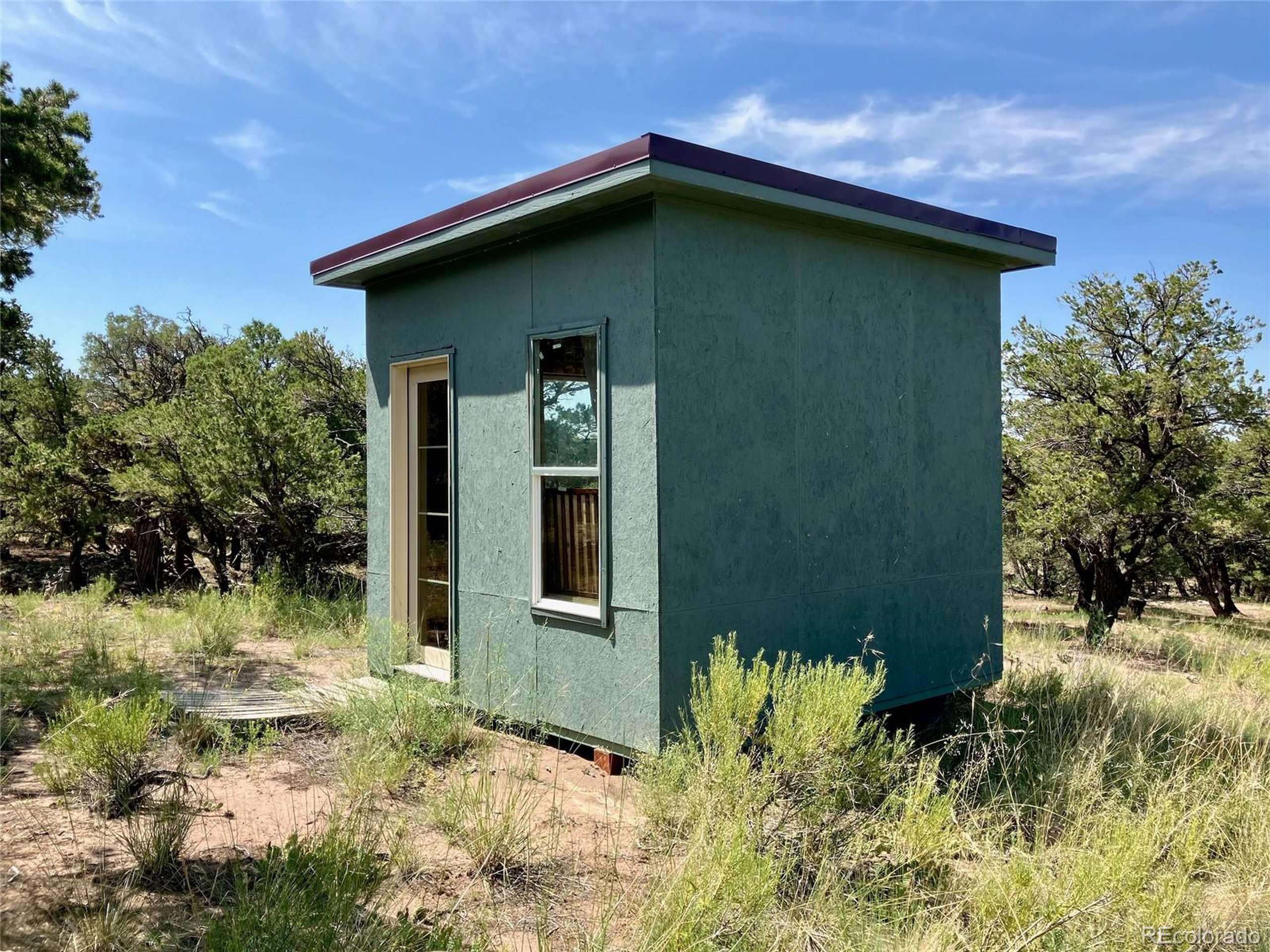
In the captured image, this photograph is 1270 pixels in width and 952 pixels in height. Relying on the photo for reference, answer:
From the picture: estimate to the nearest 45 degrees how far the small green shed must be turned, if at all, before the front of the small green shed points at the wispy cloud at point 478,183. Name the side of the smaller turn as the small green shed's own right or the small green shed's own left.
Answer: approximately 90° to the small green shed's own right

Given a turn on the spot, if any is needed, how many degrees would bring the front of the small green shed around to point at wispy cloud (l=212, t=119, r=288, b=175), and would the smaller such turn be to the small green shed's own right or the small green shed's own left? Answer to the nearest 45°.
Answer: approximately 90° to the small green shed's own right

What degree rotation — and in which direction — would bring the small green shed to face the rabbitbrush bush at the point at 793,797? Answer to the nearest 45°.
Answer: approximately 45° to its left

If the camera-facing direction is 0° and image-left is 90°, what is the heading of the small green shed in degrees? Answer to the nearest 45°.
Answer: approximately 45°

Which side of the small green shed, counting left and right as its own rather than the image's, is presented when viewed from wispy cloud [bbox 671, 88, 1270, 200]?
back

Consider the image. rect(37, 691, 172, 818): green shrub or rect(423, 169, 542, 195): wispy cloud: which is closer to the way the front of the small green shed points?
the green shrub

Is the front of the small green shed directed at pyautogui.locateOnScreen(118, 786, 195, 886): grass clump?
yes
